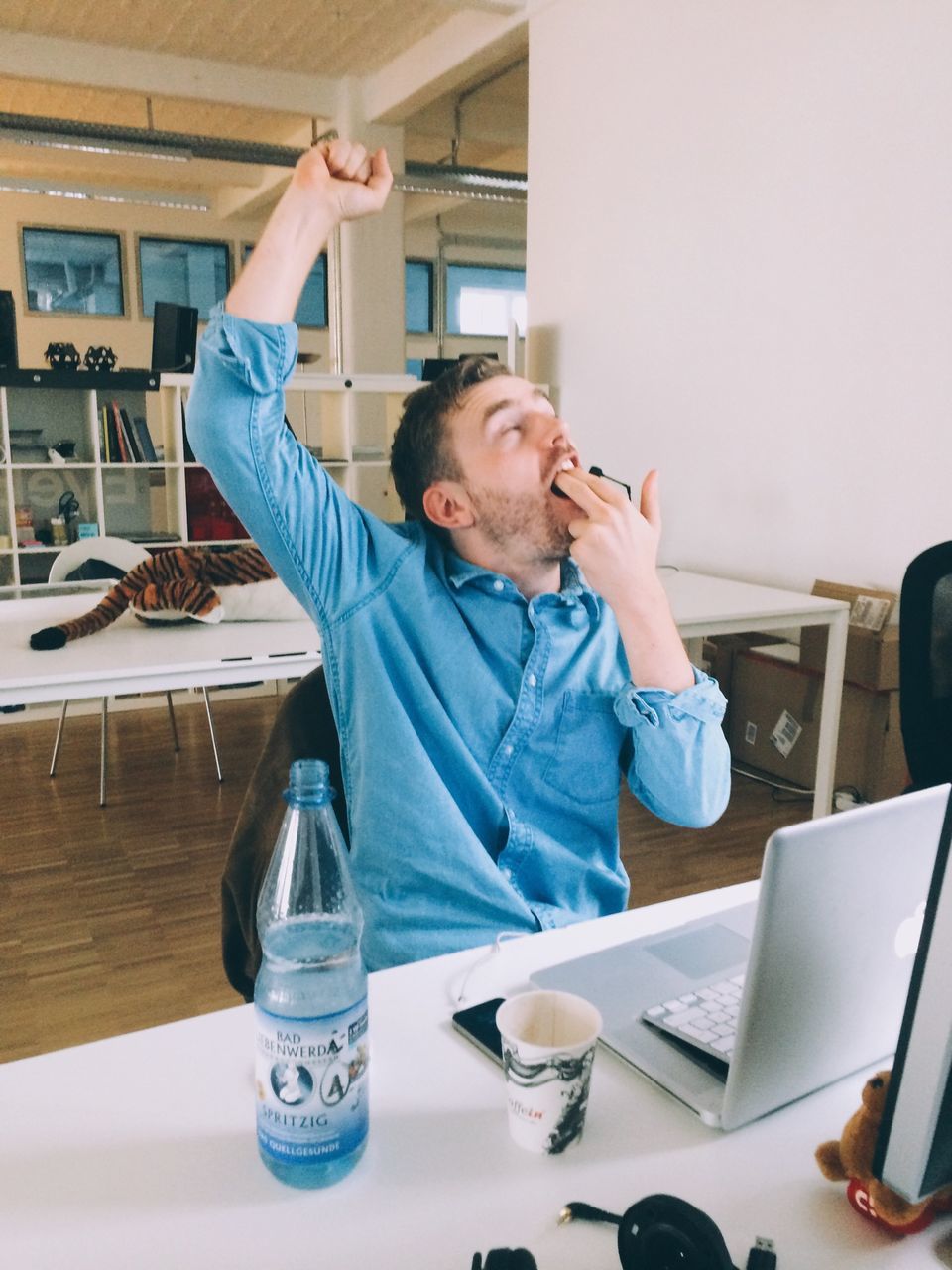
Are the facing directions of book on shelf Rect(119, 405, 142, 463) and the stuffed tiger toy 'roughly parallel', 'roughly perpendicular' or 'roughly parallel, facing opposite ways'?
roughly perpendicular

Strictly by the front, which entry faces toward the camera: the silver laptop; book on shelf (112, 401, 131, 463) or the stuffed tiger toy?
the book on shelf

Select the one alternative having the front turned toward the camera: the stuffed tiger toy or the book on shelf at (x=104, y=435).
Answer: the book on shelf

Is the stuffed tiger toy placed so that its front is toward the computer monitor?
no

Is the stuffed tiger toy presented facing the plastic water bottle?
no

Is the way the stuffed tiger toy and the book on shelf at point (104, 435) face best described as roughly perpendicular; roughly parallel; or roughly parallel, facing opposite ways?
roughly perpendicular

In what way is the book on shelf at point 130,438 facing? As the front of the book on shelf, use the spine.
toward the camera

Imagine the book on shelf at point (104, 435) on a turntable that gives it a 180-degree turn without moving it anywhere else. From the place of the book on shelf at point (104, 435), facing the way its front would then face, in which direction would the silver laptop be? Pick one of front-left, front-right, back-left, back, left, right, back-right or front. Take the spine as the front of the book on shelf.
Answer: back

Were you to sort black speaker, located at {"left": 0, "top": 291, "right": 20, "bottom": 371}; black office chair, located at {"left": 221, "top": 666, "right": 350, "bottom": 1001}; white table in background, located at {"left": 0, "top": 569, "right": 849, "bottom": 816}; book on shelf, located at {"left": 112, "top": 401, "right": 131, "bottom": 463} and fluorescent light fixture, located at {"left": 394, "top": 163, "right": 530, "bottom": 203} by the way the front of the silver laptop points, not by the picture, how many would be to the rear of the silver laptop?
0

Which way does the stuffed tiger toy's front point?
to the viewer's right

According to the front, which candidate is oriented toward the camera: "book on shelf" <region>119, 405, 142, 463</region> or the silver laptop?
the book on shelf

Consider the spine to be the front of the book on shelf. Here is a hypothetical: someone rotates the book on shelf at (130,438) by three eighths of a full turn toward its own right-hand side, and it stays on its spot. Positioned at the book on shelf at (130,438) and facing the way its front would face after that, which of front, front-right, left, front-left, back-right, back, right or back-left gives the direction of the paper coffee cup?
back-left

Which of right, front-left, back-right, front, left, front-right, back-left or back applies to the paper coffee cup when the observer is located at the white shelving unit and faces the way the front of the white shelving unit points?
front

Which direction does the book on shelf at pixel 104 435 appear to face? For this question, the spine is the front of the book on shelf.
toward the camera

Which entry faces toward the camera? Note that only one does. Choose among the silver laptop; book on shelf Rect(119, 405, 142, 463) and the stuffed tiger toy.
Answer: the book on shelf

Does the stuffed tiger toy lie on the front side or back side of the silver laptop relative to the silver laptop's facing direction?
on the front side

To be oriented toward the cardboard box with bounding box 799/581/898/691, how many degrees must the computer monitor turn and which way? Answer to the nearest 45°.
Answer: approximately 135° to its left

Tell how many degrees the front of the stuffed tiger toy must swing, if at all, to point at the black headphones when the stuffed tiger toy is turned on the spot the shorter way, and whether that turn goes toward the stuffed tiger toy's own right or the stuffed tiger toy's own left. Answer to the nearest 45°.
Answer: approximately 90° to the stuffed tiger toy's own right
